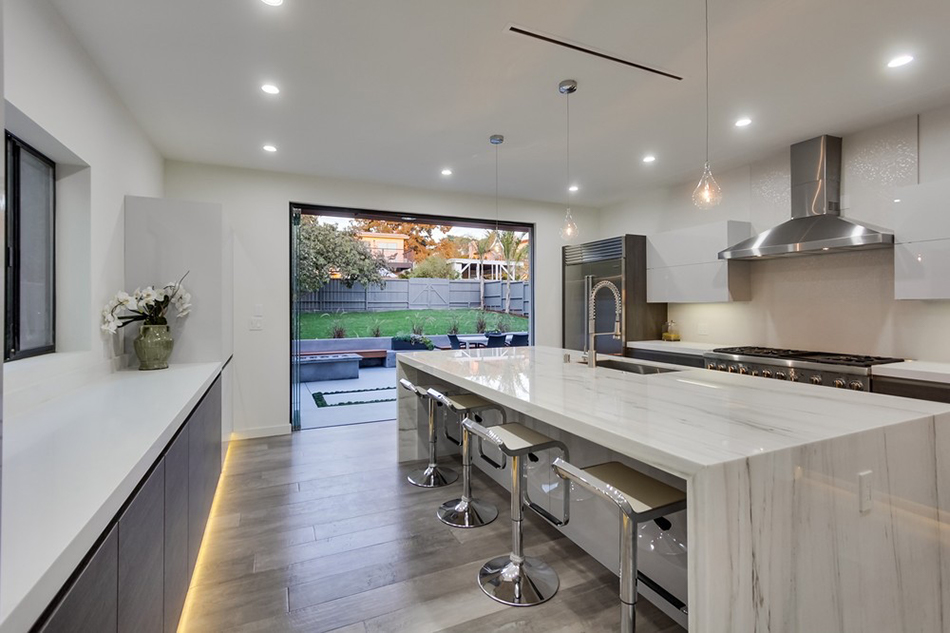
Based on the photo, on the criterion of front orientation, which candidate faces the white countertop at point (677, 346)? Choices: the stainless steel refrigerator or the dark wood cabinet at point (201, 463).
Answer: the dark wood cabinet

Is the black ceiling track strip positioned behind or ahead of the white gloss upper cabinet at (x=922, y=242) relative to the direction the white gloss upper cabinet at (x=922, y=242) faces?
ahead

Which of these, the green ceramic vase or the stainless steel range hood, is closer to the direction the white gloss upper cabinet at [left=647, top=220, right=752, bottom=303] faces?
the green ceramic vase

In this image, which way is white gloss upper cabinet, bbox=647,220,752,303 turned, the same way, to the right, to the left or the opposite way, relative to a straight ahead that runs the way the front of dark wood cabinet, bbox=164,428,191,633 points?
the opposite way

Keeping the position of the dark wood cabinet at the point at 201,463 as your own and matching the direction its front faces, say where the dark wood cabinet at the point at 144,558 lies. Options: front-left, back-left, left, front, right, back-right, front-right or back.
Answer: right

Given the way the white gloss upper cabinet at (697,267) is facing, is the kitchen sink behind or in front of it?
in front

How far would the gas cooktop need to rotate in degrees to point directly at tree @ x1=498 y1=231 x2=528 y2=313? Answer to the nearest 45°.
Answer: approximately 45° to its right

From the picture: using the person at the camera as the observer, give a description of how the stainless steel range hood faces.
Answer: facing the viewer and to the left of the viewer

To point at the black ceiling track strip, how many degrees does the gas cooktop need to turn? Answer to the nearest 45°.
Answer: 0° — it already faces it

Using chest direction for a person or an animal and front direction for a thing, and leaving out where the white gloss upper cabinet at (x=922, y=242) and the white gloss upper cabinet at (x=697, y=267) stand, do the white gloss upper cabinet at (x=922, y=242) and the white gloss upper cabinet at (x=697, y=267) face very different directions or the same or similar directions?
same or similar directions

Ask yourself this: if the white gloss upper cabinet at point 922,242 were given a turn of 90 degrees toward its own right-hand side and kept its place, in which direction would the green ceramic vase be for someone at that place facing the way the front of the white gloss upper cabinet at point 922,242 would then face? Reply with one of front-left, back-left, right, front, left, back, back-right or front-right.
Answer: left

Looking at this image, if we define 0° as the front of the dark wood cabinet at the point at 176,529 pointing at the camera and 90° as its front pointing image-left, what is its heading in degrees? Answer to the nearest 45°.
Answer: approximately 270°

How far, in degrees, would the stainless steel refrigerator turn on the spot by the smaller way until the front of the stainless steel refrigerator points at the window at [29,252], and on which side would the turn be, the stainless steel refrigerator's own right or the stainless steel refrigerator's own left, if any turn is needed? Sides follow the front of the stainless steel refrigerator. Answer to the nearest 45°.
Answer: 0° — it already faces it

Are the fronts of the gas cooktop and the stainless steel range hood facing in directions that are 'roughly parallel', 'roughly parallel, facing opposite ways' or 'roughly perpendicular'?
roughly parallel

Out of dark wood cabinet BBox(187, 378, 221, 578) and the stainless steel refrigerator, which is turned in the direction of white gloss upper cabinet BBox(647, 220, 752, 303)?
the dark wood cabinet

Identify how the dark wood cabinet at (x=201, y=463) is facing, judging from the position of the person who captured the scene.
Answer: facing to the right of the viewer

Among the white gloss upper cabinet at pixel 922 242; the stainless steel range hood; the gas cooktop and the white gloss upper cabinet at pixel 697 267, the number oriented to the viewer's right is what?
0

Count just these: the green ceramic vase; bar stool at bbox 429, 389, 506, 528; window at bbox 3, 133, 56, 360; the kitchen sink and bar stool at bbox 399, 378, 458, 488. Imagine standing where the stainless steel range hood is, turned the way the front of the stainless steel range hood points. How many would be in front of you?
5

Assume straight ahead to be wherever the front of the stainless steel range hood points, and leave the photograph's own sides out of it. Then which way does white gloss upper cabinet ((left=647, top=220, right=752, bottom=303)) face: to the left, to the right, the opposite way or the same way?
the same way

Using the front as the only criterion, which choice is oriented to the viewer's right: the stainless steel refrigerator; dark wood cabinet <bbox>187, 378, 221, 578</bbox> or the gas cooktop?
the dark wood cabinet

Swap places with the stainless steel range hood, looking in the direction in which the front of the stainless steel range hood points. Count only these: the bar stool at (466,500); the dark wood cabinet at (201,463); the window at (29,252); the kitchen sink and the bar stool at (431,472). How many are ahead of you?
5
